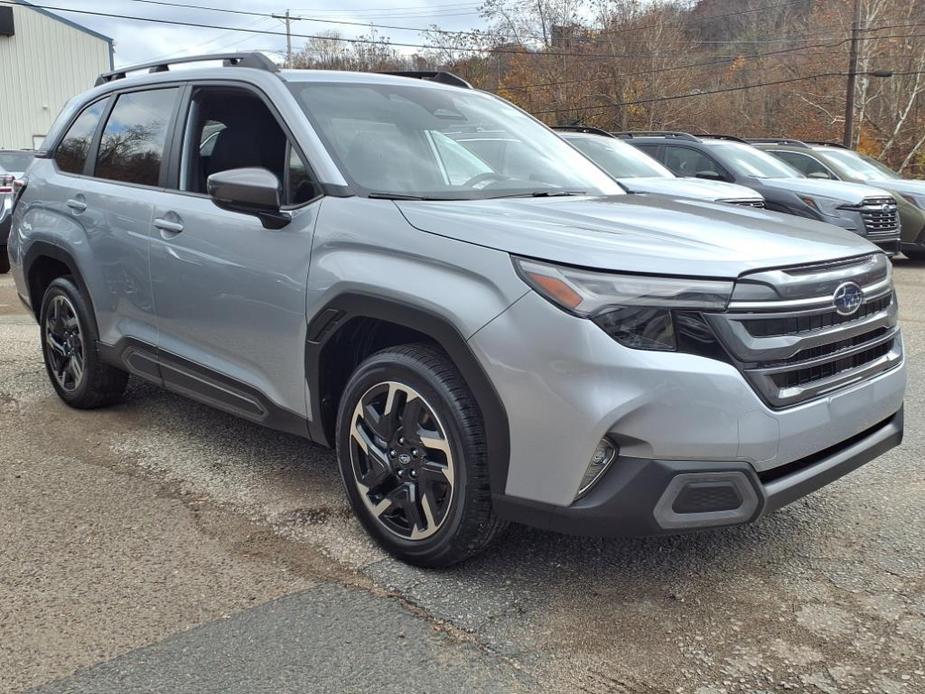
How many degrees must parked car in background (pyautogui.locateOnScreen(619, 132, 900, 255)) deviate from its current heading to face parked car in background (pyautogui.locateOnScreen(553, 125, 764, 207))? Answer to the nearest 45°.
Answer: approximately 90° to its right

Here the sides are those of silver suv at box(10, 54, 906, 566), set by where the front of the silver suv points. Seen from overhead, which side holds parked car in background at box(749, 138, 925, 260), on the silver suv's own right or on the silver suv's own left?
on the silver suv's own left

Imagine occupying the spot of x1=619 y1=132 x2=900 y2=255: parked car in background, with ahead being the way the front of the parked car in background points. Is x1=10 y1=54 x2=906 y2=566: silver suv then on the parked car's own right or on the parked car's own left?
on the parked car's own right

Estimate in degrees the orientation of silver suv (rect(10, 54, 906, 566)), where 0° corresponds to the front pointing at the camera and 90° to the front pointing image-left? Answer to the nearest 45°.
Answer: approximately 315°

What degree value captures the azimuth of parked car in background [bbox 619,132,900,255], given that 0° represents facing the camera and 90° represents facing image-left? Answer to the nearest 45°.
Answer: approximately 315°

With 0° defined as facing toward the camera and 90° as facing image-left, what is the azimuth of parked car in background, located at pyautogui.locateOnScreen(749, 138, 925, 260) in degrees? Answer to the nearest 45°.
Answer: approximately 315°
